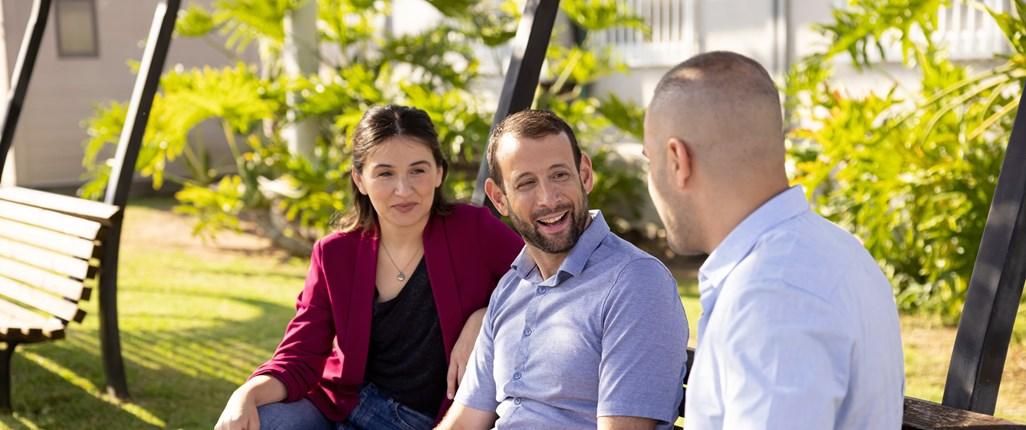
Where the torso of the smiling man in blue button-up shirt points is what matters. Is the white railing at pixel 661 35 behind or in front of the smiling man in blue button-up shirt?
behind

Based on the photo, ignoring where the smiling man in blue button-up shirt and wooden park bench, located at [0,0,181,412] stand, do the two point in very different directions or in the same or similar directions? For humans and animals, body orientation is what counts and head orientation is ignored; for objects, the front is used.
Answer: same or similar directions

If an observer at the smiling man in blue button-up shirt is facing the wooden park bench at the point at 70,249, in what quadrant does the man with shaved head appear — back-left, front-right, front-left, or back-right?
back-left

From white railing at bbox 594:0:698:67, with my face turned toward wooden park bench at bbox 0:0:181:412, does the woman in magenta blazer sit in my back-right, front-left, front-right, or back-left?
front-left

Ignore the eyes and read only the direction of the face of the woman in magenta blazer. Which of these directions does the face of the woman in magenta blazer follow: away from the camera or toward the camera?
toward the camera

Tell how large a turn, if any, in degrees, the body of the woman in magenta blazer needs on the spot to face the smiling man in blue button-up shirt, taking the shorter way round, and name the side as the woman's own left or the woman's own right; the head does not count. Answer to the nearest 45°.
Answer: approximately 45° to the woman's own left

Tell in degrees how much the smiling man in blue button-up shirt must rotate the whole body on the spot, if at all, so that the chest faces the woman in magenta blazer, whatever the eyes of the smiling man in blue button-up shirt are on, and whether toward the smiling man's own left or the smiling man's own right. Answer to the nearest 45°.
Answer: approximately 90° to the smiling man's own right

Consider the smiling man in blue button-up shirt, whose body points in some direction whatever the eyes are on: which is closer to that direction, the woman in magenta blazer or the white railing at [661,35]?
the woman in magenta blazer

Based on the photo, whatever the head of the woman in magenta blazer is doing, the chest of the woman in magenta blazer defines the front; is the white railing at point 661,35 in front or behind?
behind

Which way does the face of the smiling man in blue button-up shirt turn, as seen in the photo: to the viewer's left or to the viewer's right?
to the viewer's right

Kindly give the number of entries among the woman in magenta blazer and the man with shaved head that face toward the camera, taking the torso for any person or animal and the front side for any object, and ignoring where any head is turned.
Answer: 1

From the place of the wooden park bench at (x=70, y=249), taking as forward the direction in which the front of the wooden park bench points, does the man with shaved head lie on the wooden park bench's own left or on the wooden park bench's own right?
on the wooden park bench's own left

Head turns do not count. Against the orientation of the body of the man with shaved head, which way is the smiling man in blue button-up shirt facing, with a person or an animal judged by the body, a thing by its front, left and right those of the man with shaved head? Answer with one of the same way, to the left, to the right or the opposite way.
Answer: to the left

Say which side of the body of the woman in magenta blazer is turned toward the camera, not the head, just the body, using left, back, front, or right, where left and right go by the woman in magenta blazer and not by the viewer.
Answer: front

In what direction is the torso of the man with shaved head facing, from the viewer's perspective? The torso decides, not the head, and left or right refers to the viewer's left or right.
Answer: facing away from the viewer and to the left of the viewer

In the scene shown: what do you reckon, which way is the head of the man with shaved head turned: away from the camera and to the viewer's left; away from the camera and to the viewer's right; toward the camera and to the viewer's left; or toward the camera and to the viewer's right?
away from the camera and to the viewer's left
